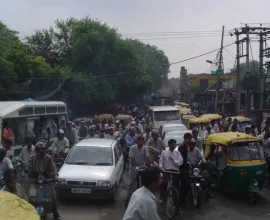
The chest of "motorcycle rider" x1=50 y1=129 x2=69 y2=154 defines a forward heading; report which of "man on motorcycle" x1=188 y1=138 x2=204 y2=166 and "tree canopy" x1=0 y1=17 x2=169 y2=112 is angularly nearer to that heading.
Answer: the man on motorcycle

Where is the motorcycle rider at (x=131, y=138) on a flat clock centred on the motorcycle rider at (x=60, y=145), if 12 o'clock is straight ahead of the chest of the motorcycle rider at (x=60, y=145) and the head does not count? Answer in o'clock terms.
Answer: the motorcycle rider at (x=131, y=138) is roughly at 8 o'clock from the motorcycle rider at (x=60, y=145).

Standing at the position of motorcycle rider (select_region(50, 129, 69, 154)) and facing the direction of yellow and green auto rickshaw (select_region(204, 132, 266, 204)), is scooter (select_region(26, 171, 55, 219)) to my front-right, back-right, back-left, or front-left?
front-right

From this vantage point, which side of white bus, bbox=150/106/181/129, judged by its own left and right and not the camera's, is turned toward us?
front

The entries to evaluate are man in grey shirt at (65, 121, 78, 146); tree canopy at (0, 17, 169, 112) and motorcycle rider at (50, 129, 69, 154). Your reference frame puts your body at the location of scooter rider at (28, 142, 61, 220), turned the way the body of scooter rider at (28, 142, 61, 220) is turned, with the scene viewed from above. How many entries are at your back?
3

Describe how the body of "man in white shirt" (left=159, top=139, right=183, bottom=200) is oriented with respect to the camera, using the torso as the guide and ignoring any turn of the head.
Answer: toward the camera

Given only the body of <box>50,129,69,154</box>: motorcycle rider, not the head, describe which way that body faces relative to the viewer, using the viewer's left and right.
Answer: facing the viewer

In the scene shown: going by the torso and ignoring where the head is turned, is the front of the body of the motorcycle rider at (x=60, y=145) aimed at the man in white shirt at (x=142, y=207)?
yes

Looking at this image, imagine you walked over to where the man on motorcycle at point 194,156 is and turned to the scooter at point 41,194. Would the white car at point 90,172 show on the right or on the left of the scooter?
right

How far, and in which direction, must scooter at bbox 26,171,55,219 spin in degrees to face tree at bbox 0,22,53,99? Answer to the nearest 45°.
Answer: approximately 180°

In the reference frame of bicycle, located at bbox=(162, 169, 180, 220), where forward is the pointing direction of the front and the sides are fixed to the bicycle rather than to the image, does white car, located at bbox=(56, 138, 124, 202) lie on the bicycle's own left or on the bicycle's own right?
on the bicycle's own right

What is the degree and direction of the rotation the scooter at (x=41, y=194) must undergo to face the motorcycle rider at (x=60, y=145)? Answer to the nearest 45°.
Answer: approximately 180°

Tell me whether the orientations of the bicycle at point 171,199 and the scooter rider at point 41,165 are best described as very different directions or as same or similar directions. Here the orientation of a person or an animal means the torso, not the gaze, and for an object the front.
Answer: same or similar directions

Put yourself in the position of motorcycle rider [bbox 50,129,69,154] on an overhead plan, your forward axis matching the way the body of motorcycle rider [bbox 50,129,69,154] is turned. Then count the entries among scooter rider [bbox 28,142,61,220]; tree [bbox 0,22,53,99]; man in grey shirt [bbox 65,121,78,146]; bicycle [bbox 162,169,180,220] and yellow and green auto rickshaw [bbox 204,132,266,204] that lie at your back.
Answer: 2

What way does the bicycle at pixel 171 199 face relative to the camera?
toward the camera
